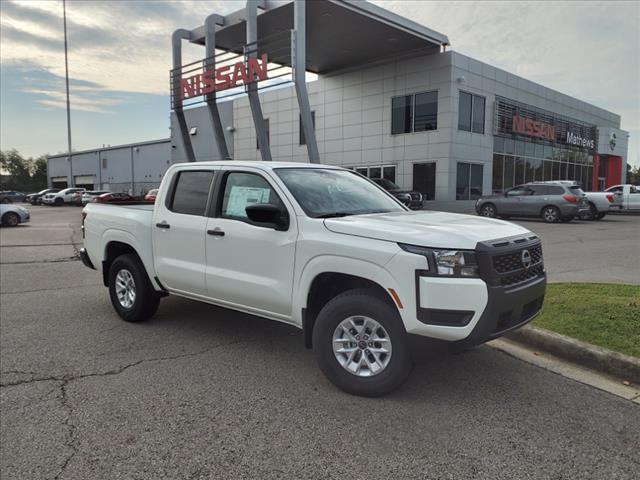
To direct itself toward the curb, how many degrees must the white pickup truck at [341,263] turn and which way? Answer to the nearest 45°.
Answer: approximately 45° to its left

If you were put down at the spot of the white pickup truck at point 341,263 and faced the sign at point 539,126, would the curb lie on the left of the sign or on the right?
right

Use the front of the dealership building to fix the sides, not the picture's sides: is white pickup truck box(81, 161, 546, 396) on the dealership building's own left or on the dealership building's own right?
on the dealership building's own right

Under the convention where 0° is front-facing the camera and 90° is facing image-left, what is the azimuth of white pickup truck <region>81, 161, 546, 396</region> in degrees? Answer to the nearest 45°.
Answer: approximately 315°
